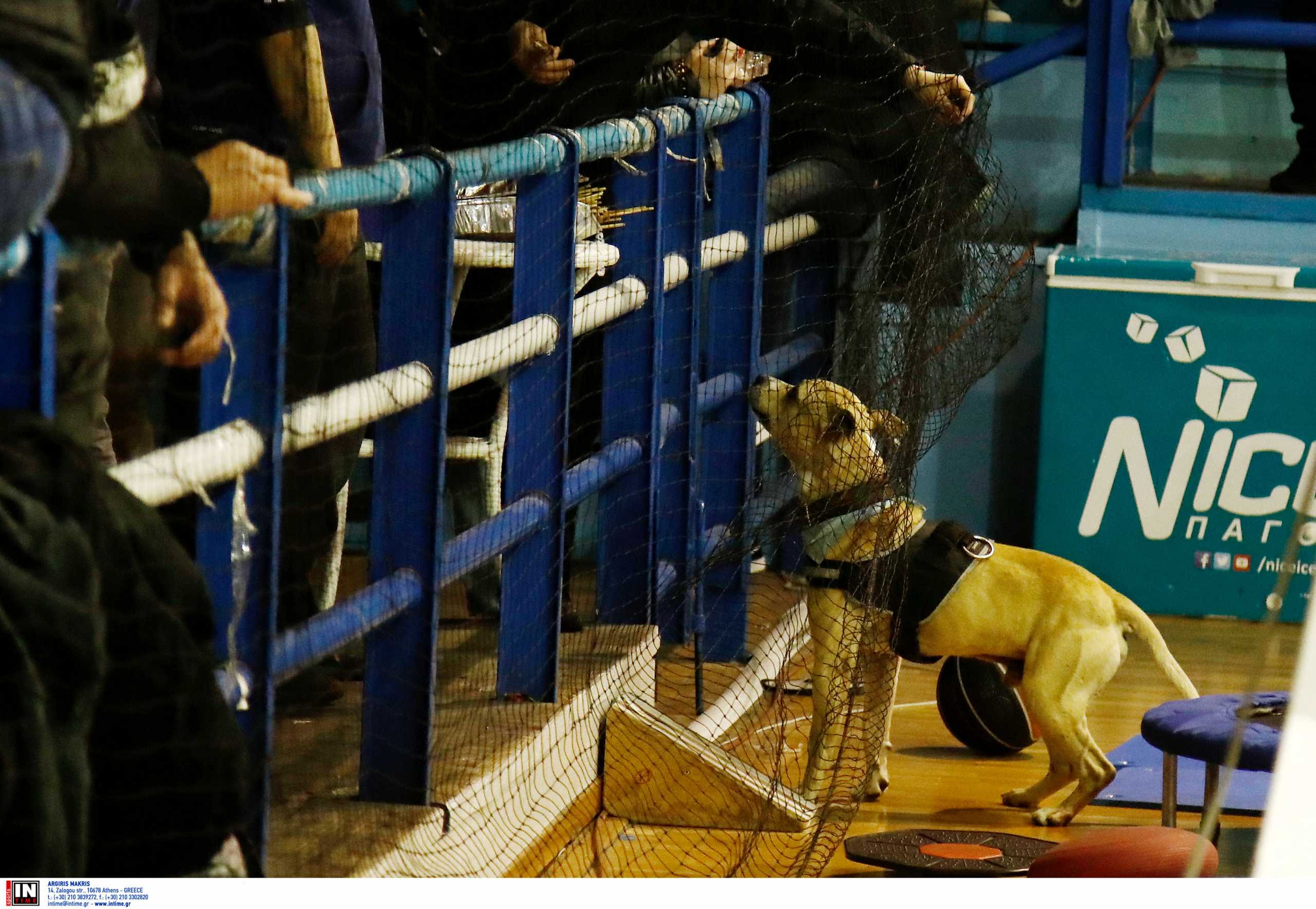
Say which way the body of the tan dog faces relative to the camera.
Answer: to the viewer's left

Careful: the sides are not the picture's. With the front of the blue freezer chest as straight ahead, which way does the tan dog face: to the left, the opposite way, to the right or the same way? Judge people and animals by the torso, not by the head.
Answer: to the right

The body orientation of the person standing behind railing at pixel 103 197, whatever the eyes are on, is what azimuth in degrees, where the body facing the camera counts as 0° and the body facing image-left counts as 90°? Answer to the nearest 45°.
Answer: approximately 270°

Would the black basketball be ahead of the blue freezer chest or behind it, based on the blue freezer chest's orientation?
ahead

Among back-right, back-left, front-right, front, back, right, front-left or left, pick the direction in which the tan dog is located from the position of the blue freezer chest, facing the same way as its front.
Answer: front

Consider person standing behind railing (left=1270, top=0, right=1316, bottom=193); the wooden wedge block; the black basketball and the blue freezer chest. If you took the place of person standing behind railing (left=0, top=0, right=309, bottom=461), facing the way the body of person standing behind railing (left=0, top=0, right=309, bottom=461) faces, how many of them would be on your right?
0

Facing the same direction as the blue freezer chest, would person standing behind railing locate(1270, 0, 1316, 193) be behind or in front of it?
behind

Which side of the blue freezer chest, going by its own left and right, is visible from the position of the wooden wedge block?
front

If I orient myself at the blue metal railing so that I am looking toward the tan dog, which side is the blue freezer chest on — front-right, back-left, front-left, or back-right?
front-left

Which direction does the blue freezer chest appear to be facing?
toward the camera

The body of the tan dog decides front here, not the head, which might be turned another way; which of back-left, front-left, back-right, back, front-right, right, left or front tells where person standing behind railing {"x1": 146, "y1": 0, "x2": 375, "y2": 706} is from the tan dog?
front-left

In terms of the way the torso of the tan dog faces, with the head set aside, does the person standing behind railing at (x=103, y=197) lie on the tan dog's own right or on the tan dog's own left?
on the tan dog's own left
